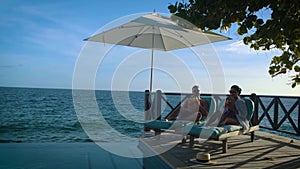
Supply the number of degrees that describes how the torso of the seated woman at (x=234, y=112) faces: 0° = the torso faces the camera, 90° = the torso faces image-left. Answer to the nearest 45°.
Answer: approximately 45°

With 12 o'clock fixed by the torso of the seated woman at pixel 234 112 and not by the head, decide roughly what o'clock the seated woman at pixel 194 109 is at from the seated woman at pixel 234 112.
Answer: the seated woman at pixel 194 109 is roughly at 2 o'clock from the seated woman at pixel 234 112.

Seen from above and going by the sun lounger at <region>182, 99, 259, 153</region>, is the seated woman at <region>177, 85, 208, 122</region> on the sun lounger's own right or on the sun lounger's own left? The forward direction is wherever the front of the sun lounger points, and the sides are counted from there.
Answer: on the sun lounger's own right

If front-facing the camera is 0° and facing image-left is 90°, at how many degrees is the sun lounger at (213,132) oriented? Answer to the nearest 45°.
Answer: approximately 45°
